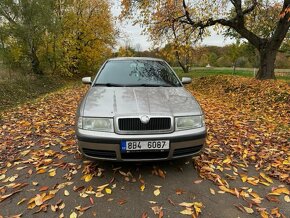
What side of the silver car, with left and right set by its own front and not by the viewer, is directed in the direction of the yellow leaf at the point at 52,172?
front

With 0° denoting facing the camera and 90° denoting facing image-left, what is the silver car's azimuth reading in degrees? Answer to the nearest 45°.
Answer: approximately 0°

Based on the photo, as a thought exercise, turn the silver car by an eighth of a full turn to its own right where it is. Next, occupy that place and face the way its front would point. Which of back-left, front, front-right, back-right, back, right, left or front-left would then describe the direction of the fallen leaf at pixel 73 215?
front

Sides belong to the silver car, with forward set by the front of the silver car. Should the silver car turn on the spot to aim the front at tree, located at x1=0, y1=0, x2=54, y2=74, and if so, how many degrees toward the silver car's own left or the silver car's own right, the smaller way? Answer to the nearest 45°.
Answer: approximately 135° to the silver car's own right

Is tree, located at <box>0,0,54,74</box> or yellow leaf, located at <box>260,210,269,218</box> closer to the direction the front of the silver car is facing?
the yellow leaf

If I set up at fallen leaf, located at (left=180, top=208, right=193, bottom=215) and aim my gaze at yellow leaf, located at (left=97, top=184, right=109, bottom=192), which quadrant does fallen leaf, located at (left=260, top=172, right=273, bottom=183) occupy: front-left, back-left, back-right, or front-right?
back-right

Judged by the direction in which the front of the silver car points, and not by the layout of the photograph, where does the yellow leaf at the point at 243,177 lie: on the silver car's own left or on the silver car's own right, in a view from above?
on the silver car's own left

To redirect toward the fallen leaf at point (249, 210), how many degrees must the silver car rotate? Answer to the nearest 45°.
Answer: approximately 45° to its left

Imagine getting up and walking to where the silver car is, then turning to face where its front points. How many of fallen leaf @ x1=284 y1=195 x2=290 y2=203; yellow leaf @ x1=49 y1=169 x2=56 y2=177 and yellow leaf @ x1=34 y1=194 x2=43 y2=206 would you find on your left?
1

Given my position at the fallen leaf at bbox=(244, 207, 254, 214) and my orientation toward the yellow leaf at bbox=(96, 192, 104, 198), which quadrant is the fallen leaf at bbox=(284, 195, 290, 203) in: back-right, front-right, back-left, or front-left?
back-right

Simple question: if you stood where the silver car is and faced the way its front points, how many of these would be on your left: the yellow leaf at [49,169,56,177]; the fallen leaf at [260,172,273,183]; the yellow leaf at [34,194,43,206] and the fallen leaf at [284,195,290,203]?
2

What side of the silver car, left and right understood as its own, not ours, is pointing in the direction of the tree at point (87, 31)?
back

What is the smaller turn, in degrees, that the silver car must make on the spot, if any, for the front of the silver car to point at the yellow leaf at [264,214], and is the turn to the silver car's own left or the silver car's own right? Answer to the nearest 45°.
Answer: approximately 45° to the silver car's own left
